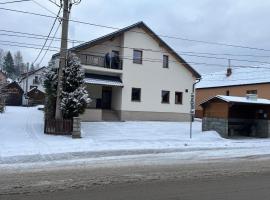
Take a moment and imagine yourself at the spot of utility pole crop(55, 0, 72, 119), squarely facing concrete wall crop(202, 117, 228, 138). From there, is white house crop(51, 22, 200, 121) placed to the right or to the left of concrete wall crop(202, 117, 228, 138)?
left

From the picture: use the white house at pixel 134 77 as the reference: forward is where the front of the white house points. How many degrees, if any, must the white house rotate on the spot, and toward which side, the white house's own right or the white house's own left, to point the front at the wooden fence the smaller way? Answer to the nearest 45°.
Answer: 0° — it already faces it

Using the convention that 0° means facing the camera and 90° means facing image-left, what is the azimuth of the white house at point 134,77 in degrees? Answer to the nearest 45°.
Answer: approximately 0°
